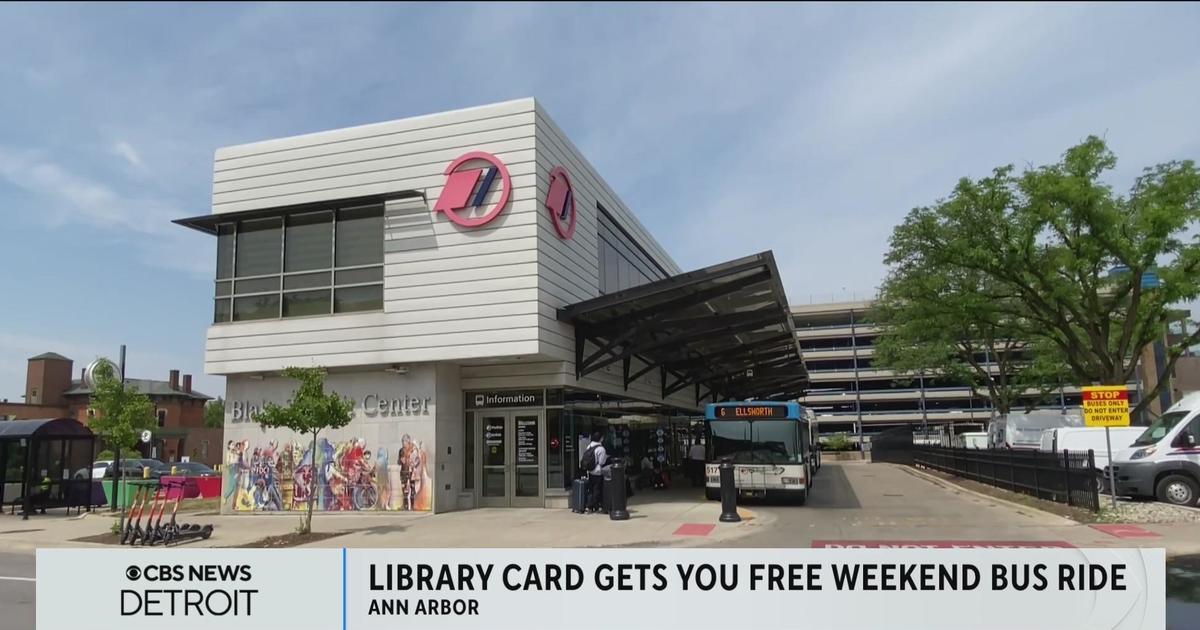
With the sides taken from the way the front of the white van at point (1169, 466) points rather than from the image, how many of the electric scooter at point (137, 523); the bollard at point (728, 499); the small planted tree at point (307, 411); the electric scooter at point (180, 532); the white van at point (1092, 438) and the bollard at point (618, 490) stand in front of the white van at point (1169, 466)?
5

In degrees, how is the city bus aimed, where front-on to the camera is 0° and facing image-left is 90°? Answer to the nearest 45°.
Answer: approximately 0°

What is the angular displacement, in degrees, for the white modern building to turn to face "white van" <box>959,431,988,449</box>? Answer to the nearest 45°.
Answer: approximately 135° to its left

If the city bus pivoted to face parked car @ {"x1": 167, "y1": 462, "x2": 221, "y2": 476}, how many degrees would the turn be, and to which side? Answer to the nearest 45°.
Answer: approximately 135° to its right

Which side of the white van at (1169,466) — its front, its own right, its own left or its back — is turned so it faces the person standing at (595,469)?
front

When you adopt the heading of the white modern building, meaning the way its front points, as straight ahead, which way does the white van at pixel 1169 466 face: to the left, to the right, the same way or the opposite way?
to the right

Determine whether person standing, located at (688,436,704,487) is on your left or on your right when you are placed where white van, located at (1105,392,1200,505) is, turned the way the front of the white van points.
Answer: on your right

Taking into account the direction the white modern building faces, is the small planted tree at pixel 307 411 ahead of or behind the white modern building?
ahead

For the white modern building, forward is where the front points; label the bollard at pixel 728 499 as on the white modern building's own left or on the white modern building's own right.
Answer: on the white modern building's own left

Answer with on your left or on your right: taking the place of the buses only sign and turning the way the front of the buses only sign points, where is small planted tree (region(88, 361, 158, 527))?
on your right

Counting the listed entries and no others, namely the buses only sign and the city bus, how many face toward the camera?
2
